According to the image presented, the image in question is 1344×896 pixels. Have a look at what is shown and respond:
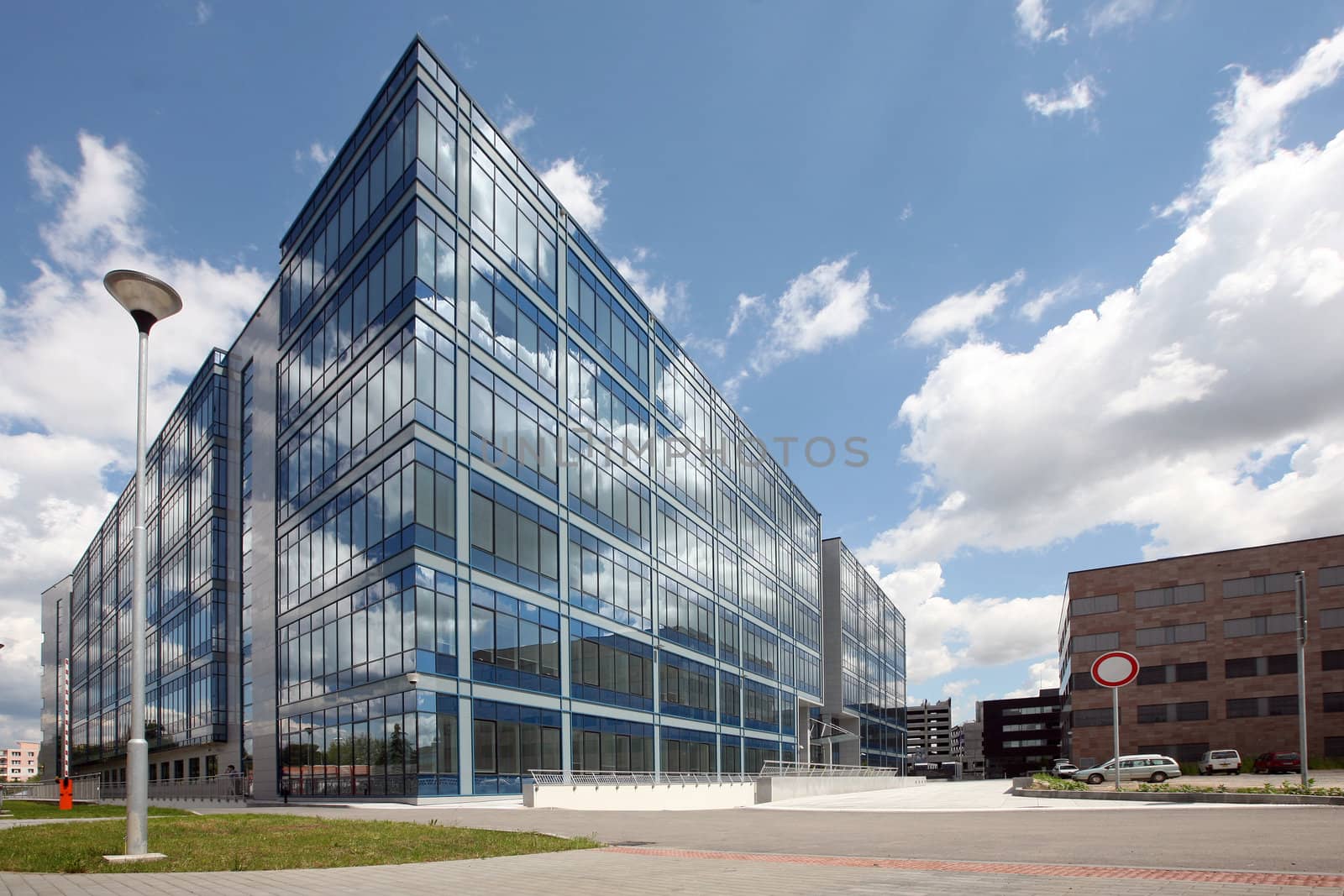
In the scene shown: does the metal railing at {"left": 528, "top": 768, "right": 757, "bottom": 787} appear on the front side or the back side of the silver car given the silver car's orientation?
on the front side

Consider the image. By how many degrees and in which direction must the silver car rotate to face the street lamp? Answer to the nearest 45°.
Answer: approximately 90° to its left

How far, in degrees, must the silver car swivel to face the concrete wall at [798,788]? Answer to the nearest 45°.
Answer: approximately 45° to its left

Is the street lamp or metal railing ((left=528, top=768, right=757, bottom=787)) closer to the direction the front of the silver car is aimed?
the metal railing

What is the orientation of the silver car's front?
to the viewer's left

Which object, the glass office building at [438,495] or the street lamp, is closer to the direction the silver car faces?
the glass office building

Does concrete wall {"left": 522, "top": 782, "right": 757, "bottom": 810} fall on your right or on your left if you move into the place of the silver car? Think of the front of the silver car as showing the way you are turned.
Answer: on your left

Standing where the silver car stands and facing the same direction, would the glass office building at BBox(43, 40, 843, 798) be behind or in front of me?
in front
